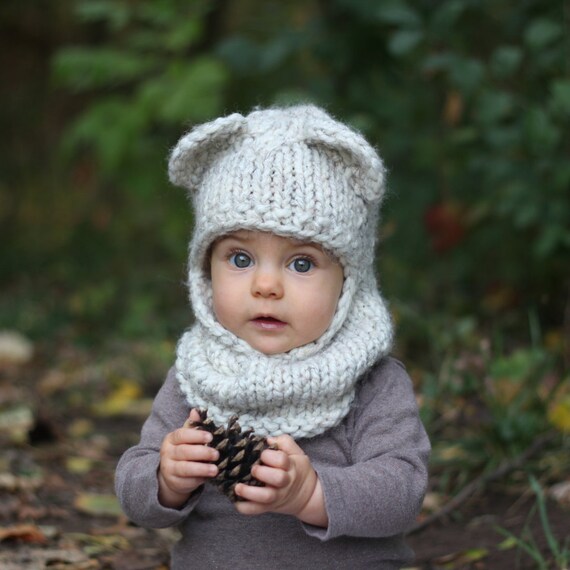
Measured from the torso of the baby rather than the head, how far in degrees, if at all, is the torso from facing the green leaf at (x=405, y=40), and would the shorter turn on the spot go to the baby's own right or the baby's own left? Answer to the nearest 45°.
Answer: approximately 180°

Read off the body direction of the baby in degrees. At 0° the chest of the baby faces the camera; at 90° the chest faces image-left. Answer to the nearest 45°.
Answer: approximately 0°

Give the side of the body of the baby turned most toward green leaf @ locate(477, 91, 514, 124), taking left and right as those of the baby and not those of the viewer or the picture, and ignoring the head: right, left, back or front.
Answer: back

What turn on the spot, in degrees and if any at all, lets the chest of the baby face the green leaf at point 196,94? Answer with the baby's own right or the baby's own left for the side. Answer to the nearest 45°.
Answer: approximately 180°

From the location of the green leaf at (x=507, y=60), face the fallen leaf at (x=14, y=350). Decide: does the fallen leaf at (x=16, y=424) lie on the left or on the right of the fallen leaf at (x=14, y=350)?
left

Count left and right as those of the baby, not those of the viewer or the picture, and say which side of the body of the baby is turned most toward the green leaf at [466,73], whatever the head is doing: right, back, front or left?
back

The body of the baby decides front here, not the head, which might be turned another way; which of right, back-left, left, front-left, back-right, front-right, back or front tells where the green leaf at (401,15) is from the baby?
back

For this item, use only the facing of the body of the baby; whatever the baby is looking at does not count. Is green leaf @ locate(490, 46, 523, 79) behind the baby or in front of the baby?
behind
